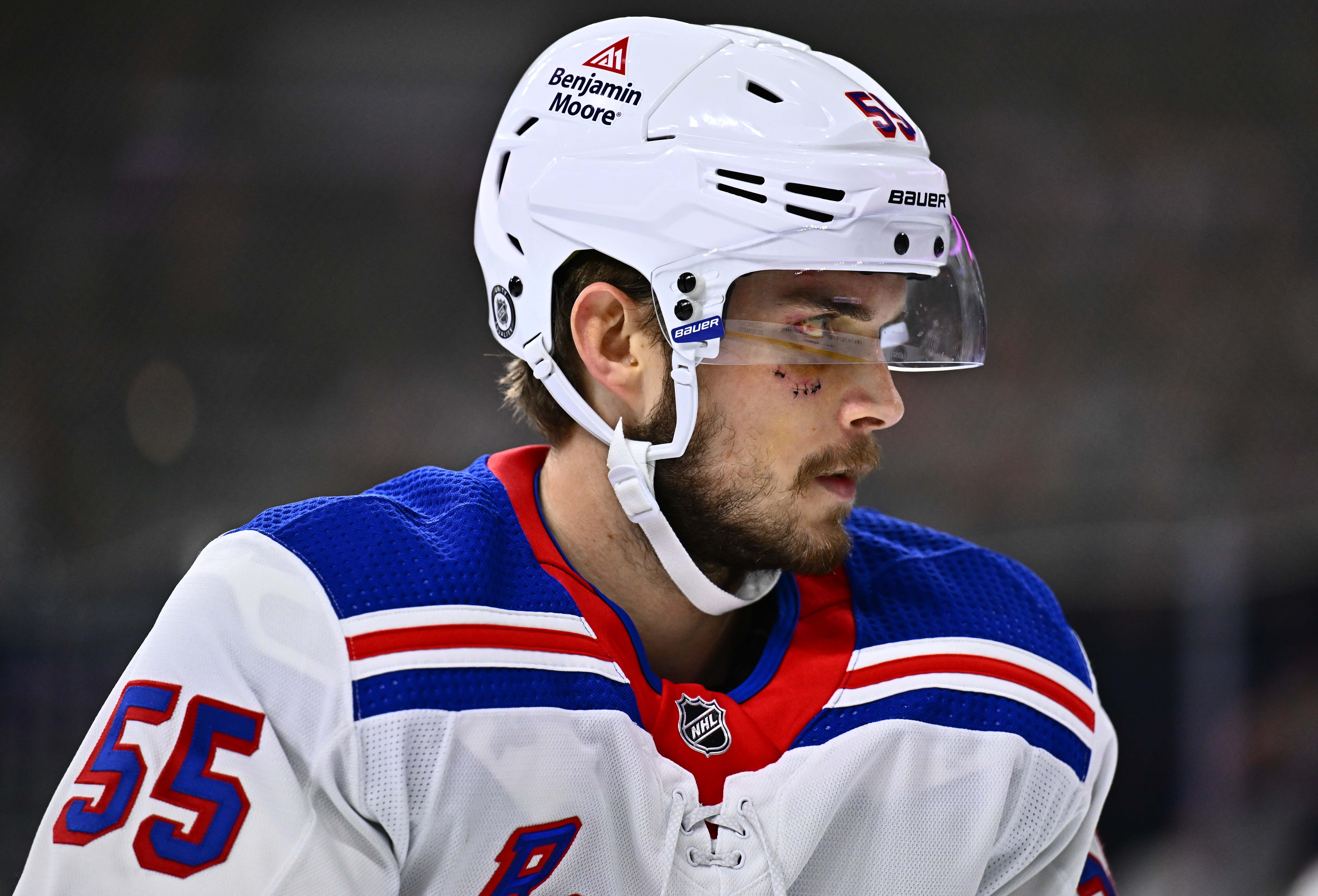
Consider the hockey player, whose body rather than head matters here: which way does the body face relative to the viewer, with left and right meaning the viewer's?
facing the viewer and to the right of the viewer

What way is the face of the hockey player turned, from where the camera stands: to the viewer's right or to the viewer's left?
to the viewer's right
